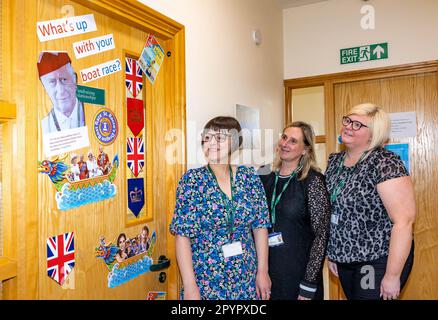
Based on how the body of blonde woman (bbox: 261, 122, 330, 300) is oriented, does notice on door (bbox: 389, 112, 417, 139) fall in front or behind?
behind

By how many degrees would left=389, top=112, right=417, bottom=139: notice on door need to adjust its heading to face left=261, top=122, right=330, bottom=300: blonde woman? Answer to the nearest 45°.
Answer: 0° — it already faces them

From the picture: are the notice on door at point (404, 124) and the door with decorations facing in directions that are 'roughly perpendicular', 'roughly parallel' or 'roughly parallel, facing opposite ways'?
roughly perpendicular

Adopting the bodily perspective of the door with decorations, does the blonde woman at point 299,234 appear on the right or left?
on its left

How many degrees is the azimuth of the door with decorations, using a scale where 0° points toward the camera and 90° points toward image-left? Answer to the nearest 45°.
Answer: approximately 315°

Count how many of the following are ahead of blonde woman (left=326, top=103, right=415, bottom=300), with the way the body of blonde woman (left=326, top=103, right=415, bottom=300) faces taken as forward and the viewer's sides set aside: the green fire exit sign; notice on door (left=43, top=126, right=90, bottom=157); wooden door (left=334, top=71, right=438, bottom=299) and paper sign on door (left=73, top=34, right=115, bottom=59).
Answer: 2
